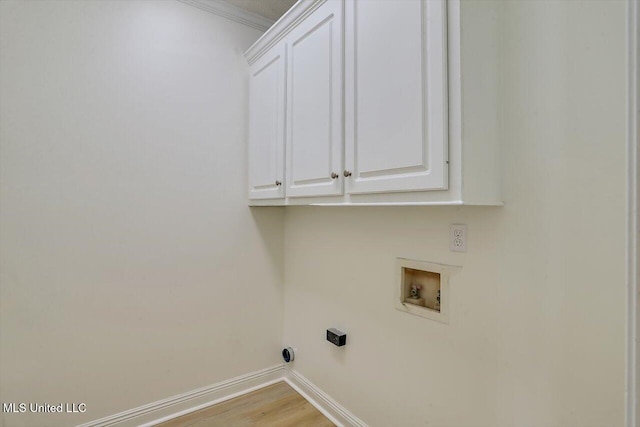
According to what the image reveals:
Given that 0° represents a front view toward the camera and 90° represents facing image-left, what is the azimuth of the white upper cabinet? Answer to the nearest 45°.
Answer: approximately 45°
